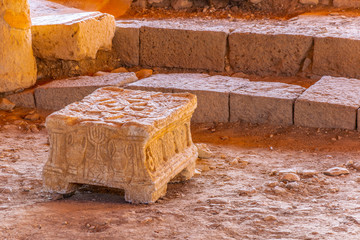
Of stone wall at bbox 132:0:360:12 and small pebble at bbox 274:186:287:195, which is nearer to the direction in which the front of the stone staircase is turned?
the small pebble

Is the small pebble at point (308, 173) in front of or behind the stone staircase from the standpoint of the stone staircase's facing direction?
in front

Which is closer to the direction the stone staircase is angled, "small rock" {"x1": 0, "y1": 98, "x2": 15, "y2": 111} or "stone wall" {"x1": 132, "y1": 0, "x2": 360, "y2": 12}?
the small rock

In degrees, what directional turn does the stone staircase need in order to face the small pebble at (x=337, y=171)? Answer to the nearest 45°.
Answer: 0° — it already faces it

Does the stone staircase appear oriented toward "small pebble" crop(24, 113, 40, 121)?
no

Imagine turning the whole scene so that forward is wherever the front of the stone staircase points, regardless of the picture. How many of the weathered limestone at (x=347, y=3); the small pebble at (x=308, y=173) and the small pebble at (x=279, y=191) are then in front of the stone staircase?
2

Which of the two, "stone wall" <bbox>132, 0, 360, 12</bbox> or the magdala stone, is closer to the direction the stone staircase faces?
the magdala stone

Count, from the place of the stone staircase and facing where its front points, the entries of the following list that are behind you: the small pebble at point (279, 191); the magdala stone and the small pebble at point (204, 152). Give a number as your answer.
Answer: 0

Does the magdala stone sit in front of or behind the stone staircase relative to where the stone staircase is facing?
in front

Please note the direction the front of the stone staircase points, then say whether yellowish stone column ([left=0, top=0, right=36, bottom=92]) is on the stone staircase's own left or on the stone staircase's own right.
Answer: on the stone staircase's own right

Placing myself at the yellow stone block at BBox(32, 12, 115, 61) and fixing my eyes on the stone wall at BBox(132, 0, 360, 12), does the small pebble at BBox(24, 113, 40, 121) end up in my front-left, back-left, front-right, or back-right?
back-right

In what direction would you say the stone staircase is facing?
toward the camera

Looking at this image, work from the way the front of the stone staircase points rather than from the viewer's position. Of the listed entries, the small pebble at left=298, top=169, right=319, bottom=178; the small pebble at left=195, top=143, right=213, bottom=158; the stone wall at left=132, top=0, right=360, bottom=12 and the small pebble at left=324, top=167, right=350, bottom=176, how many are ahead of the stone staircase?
3

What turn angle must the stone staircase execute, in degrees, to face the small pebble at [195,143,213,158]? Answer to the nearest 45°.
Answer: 0° — it already faces it

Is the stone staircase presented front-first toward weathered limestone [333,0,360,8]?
no

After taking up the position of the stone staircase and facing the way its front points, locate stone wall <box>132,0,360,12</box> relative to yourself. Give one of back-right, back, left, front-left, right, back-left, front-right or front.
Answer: back
